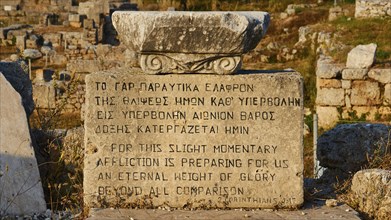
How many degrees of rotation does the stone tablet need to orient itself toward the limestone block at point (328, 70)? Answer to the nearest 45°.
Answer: approximately 180°

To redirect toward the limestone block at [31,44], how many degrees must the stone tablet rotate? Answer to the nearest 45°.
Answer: approximately 180°

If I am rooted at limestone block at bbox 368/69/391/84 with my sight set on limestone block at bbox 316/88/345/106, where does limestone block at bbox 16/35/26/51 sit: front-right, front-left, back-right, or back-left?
front-right

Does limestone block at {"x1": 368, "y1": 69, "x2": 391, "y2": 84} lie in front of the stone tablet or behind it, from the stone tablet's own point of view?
behind

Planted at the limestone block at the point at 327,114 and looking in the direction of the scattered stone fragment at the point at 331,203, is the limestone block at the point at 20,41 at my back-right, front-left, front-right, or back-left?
back-right

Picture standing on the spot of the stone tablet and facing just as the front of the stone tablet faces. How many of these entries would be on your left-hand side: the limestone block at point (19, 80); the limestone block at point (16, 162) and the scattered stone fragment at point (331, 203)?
1

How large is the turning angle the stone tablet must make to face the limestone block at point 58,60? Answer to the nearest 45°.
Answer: approximately 180°

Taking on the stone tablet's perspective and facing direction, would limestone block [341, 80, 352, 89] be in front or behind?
behind

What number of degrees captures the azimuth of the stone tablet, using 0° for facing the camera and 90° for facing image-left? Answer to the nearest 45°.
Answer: approximately 0°

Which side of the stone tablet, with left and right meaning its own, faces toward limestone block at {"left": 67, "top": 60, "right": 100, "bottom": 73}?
back

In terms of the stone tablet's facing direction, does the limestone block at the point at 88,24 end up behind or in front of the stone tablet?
behind

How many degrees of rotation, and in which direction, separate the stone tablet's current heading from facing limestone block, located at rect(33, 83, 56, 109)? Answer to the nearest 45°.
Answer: approximately 180°
